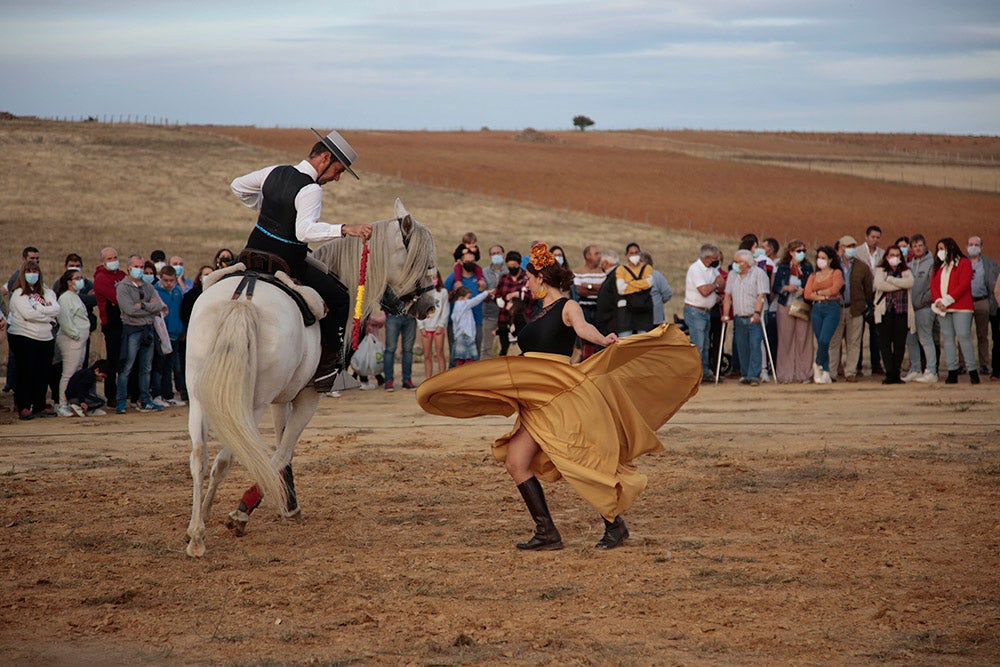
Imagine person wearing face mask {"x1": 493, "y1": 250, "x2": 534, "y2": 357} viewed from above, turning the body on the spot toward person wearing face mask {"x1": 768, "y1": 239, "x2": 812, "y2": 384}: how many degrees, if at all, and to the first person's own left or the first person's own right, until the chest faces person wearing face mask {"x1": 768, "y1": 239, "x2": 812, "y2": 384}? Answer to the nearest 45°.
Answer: approximately 90° to the first person's own left

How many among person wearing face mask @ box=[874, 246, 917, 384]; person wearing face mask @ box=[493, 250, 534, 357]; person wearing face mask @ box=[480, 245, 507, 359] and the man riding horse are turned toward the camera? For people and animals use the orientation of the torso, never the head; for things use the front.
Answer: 3

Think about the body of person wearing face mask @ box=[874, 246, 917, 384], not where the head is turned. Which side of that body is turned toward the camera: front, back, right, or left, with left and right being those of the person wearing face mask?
front

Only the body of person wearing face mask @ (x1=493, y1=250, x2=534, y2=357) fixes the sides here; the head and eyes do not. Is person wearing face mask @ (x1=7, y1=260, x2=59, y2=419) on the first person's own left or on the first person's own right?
on the first person's own right

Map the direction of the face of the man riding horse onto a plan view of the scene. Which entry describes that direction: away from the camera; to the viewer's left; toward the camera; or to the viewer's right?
to the viewer's right

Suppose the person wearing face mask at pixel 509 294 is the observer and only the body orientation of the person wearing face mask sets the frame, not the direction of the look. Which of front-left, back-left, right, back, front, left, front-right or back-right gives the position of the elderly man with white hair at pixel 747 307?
left

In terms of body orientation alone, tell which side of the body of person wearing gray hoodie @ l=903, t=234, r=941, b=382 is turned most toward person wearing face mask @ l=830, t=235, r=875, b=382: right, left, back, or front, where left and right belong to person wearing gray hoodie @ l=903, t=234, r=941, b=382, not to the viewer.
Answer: right

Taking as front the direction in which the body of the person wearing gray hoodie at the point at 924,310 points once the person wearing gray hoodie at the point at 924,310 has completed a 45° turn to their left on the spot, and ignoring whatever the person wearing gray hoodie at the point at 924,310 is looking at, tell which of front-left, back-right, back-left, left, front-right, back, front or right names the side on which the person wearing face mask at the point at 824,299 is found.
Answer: right

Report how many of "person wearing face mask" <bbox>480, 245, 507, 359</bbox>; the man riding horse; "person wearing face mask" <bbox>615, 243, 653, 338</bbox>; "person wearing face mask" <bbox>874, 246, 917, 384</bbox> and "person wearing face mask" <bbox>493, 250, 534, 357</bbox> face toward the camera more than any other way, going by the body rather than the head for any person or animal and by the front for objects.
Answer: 4

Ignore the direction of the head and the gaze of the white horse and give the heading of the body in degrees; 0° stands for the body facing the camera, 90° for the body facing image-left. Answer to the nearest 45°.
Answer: approximately 225°

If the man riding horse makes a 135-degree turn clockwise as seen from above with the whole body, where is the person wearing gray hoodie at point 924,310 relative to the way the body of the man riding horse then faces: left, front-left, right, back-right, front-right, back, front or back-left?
back-left
